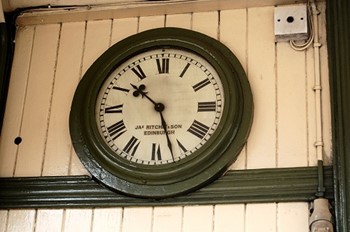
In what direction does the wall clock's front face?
toward the camera

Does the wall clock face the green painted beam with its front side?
no

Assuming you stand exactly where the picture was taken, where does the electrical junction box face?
facing the viewer

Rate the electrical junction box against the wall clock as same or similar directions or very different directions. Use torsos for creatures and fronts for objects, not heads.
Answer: same or similar directions

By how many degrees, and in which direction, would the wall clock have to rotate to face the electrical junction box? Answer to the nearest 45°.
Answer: approximately 90° to its left

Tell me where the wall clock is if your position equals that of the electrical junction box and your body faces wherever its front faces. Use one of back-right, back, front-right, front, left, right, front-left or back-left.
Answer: right

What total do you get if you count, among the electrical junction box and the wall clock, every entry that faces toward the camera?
2
